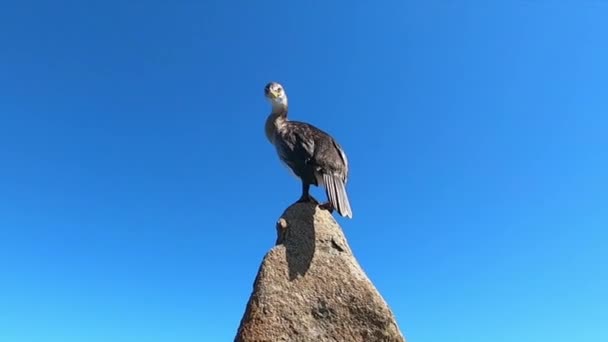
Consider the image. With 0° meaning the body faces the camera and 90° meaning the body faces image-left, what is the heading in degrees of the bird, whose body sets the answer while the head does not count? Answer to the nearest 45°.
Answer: approximately 90°
